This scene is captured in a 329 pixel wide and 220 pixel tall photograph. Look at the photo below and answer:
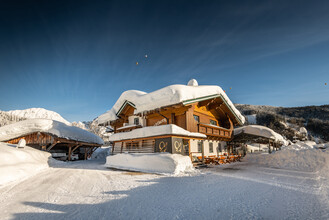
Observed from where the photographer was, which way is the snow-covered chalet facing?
facing the viewer and to the right of the viewer

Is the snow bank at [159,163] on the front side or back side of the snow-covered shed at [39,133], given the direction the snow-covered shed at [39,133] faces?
on the front side

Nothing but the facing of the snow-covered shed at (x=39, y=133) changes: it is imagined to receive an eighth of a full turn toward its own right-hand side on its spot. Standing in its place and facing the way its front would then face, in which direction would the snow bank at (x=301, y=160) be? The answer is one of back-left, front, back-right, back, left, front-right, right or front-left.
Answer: front-left

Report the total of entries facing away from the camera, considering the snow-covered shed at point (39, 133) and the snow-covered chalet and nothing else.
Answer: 0

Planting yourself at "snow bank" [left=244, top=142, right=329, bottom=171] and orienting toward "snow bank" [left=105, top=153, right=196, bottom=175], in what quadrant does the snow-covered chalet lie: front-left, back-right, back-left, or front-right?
front-right

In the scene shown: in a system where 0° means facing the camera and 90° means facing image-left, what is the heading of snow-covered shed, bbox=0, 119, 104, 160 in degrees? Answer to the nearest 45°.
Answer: approximately 315°
